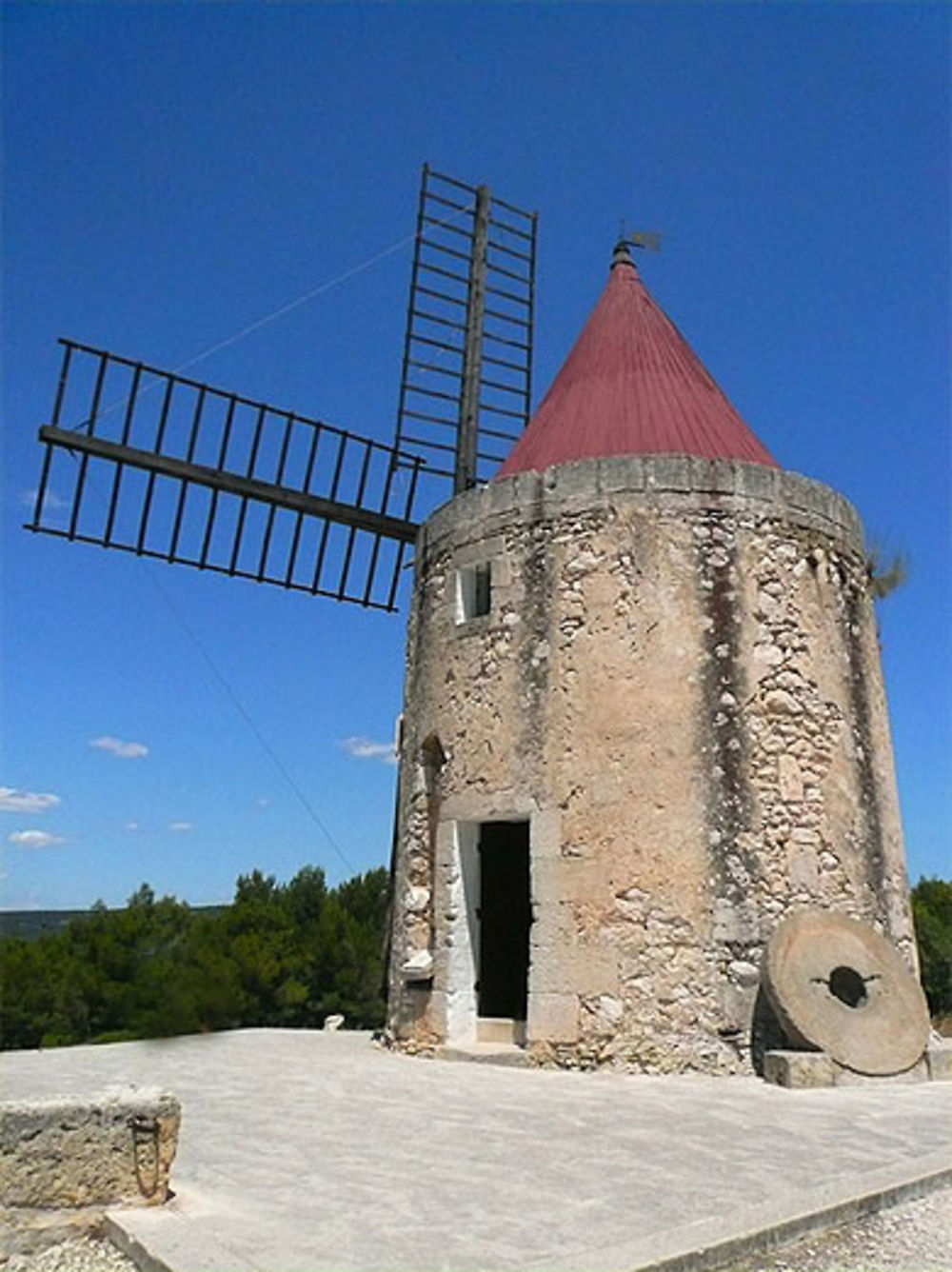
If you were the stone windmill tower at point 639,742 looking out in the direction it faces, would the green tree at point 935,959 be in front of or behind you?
behind

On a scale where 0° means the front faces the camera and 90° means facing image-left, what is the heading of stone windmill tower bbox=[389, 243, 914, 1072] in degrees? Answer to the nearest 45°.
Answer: approximately 45°

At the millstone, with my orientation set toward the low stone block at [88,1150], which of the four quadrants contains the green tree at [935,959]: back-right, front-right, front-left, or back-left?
back-right

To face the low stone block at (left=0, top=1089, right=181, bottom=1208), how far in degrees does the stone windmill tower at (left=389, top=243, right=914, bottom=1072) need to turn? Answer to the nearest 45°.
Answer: approximately 45° to its left
